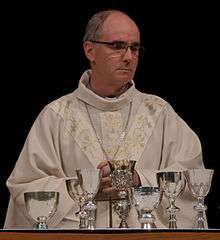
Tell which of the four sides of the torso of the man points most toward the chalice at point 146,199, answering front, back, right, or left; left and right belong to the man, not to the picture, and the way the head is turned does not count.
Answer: front

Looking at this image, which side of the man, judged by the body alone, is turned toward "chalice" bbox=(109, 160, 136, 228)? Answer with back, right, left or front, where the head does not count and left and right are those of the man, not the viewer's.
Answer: front

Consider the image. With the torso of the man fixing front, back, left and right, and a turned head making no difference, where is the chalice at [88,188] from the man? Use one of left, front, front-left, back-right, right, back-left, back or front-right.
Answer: front

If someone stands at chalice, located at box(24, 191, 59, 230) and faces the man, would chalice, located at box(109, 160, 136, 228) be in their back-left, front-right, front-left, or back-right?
front-right

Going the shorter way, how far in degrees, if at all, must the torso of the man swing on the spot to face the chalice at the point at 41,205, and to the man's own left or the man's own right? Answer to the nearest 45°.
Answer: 0° — they already face it

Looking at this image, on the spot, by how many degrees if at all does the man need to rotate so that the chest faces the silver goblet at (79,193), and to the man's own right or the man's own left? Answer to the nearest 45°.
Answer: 0° — they already face it

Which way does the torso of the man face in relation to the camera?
toward the camera
